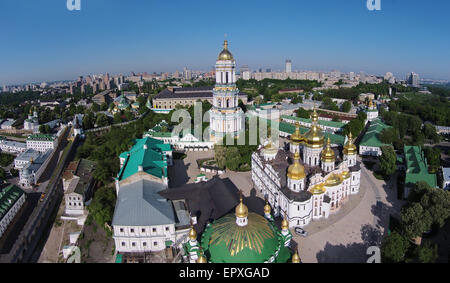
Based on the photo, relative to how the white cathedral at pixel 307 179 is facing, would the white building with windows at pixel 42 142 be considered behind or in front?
in front

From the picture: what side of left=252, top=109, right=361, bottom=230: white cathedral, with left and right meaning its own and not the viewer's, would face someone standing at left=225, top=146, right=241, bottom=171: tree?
front

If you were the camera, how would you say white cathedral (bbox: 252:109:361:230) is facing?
facing away from the viewer and to the left of the viewer

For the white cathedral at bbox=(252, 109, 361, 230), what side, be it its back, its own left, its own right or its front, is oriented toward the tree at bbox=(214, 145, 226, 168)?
front

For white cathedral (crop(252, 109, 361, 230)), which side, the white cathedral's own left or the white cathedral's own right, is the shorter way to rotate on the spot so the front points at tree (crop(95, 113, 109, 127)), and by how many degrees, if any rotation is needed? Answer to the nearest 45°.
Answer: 0° — it already faces it

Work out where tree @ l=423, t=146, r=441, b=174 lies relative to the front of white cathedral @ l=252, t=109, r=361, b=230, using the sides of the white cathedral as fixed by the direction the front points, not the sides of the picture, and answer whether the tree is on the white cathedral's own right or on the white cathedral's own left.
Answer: on the white cathedral's own right

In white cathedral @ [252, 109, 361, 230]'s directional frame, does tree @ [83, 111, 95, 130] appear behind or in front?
in front
